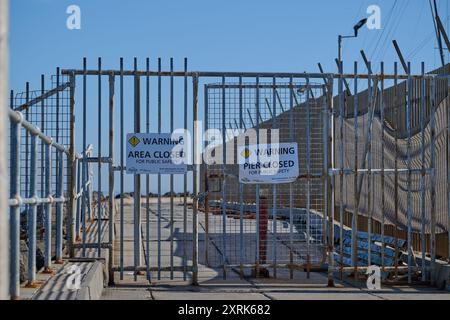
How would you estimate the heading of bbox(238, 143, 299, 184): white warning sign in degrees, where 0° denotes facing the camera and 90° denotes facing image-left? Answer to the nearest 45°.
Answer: approximately 0°

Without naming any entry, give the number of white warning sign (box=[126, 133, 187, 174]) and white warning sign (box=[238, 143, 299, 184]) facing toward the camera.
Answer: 2

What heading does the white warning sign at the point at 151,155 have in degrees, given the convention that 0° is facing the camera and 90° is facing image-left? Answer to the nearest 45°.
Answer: approximately 0°

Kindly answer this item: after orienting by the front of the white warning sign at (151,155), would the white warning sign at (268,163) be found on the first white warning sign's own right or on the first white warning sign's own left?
on the first white warning sign's own left

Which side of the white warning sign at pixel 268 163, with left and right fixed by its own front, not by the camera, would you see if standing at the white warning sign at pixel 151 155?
right
